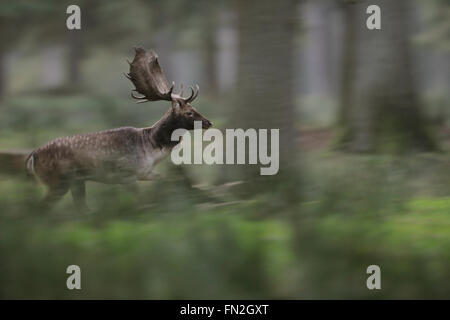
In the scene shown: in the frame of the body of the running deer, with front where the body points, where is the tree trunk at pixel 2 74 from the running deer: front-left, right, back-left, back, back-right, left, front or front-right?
left

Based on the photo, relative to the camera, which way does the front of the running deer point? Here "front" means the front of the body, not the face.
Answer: to the viewer's right

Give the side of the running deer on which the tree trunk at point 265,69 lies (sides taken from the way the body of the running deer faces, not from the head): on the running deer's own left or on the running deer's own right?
on the running deer's own left

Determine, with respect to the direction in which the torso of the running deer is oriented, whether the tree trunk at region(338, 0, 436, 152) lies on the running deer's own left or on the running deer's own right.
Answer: on the running deer's own left

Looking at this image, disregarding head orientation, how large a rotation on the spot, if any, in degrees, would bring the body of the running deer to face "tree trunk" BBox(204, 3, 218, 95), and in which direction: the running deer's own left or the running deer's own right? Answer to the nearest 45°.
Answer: approximately 90° to the running deer's own left

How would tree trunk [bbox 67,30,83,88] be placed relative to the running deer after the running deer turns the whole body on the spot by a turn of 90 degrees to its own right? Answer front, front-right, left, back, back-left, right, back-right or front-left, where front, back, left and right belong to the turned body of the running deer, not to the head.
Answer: back

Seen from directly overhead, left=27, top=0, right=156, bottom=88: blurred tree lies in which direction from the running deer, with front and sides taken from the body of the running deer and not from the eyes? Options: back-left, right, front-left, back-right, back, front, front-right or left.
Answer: left
